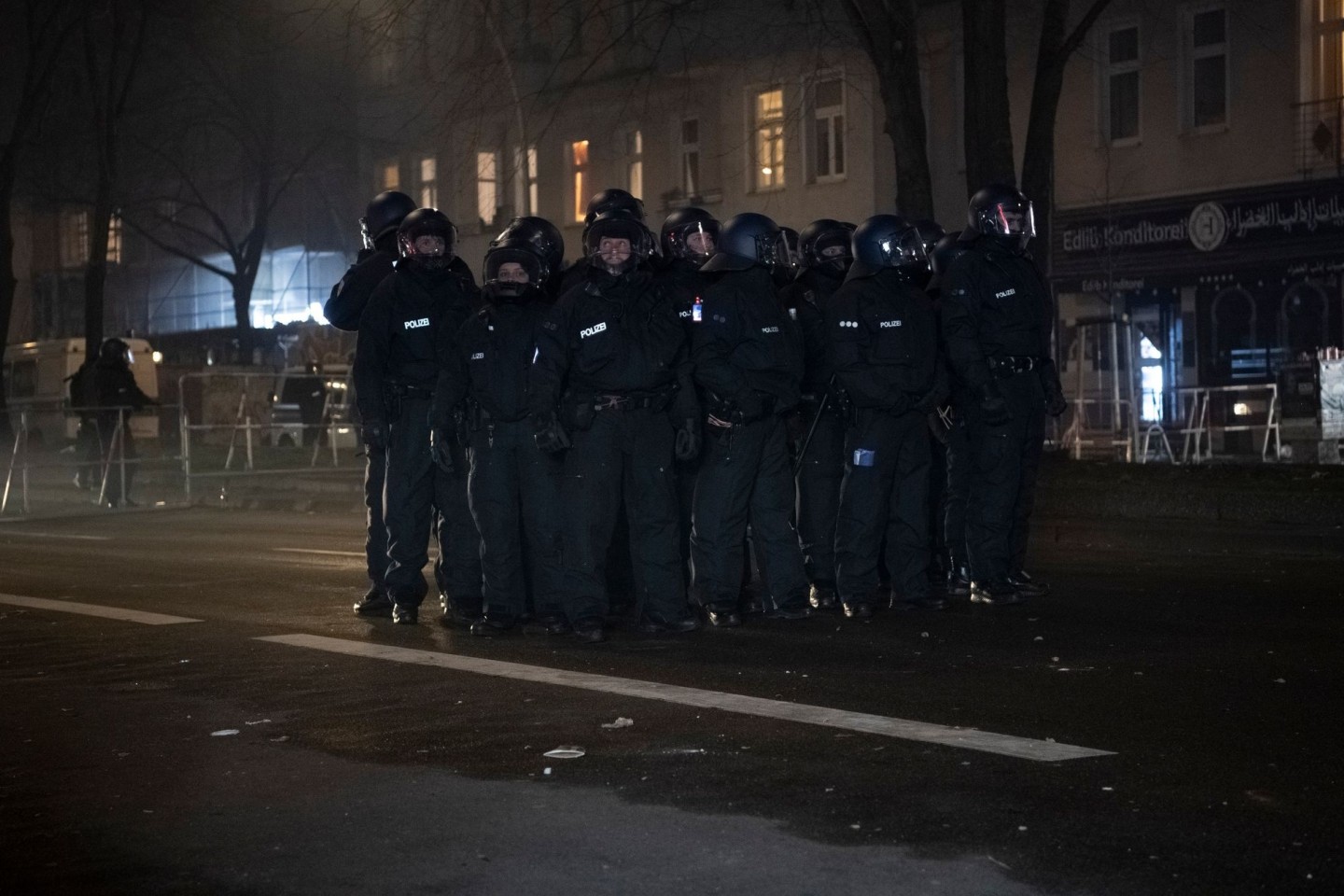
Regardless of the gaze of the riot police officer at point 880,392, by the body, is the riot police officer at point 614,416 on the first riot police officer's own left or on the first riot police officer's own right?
on the first riot police officer's own right

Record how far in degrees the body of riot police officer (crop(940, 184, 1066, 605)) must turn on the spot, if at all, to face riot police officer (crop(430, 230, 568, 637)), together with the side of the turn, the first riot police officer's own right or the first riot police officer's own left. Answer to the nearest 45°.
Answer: approximately 90° to the first riot police officer's own right

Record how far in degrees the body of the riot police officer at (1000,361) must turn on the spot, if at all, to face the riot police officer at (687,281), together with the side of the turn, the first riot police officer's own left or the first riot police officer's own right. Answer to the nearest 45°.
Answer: approximately 135° to the first riot police officer's own right

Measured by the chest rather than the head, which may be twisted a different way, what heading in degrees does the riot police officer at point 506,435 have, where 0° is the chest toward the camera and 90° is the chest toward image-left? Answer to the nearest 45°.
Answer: approximately 0°

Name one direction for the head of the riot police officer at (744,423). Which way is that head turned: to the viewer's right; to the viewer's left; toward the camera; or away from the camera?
to the viewer's right

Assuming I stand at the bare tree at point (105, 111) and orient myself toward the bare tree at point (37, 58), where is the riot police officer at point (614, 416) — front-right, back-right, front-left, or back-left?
back-left

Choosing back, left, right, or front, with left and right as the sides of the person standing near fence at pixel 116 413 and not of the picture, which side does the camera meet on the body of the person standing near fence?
right

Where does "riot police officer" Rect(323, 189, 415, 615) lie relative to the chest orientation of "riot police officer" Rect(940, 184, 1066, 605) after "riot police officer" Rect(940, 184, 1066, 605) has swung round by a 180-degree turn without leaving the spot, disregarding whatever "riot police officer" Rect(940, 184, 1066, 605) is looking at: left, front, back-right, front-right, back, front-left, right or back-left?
front-left

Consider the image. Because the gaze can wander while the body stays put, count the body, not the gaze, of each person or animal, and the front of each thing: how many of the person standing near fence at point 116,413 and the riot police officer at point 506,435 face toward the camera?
1

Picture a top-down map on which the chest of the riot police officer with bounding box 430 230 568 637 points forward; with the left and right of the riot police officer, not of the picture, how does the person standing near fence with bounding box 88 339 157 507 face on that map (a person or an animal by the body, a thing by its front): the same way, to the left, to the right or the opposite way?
to the left

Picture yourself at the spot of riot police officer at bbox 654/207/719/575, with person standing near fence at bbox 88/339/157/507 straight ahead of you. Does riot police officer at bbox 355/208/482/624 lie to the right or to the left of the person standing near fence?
left

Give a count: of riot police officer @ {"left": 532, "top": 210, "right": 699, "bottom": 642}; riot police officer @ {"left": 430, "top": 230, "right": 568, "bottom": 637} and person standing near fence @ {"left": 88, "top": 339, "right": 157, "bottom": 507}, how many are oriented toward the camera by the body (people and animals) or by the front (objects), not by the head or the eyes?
2
